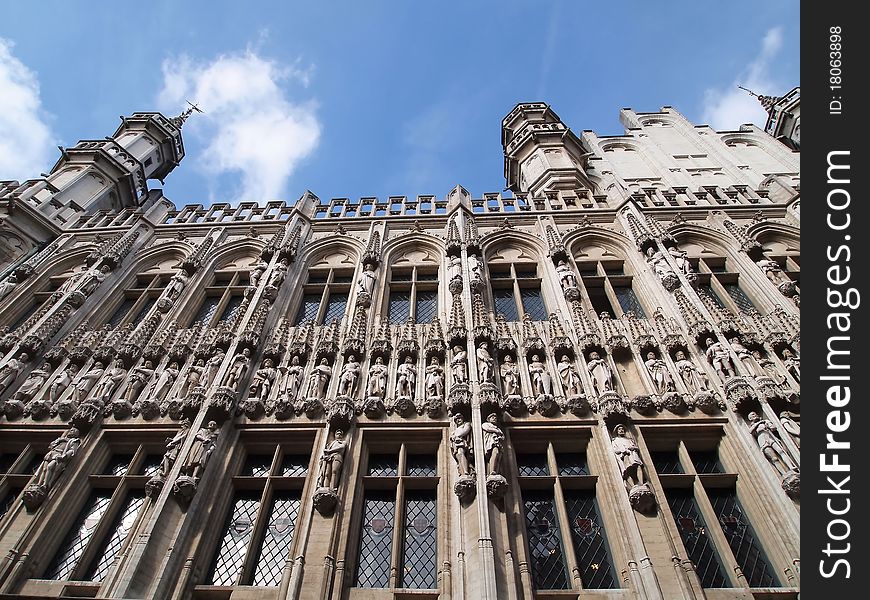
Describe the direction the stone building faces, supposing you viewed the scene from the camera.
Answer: facing the viewer
